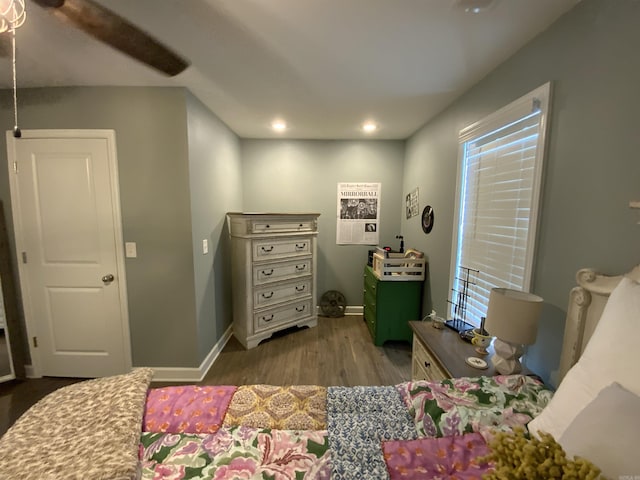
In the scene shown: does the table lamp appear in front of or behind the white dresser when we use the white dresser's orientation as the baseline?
in front

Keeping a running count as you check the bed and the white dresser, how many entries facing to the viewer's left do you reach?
1

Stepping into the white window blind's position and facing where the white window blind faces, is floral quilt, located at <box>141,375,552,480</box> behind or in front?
in front

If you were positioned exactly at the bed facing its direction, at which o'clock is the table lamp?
The table lamp is roughly at 5 o'clock from the bed.

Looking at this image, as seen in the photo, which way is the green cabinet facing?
to the viewer's left

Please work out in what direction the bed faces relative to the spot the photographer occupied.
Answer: facing to the left of the viewer

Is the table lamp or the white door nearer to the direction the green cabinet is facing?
the white door

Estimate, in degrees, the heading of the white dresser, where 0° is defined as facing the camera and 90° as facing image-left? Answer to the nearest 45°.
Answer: approximately 315°

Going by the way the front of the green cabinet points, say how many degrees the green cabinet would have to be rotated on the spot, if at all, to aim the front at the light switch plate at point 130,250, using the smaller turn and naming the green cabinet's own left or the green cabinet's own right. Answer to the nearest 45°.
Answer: approximately 45° to the green cabinet's own left

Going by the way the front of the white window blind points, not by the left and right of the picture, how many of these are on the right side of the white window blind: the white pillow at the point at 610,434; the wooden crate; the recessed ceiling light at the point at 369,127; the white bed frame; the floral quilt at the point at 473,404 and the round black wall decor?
3
